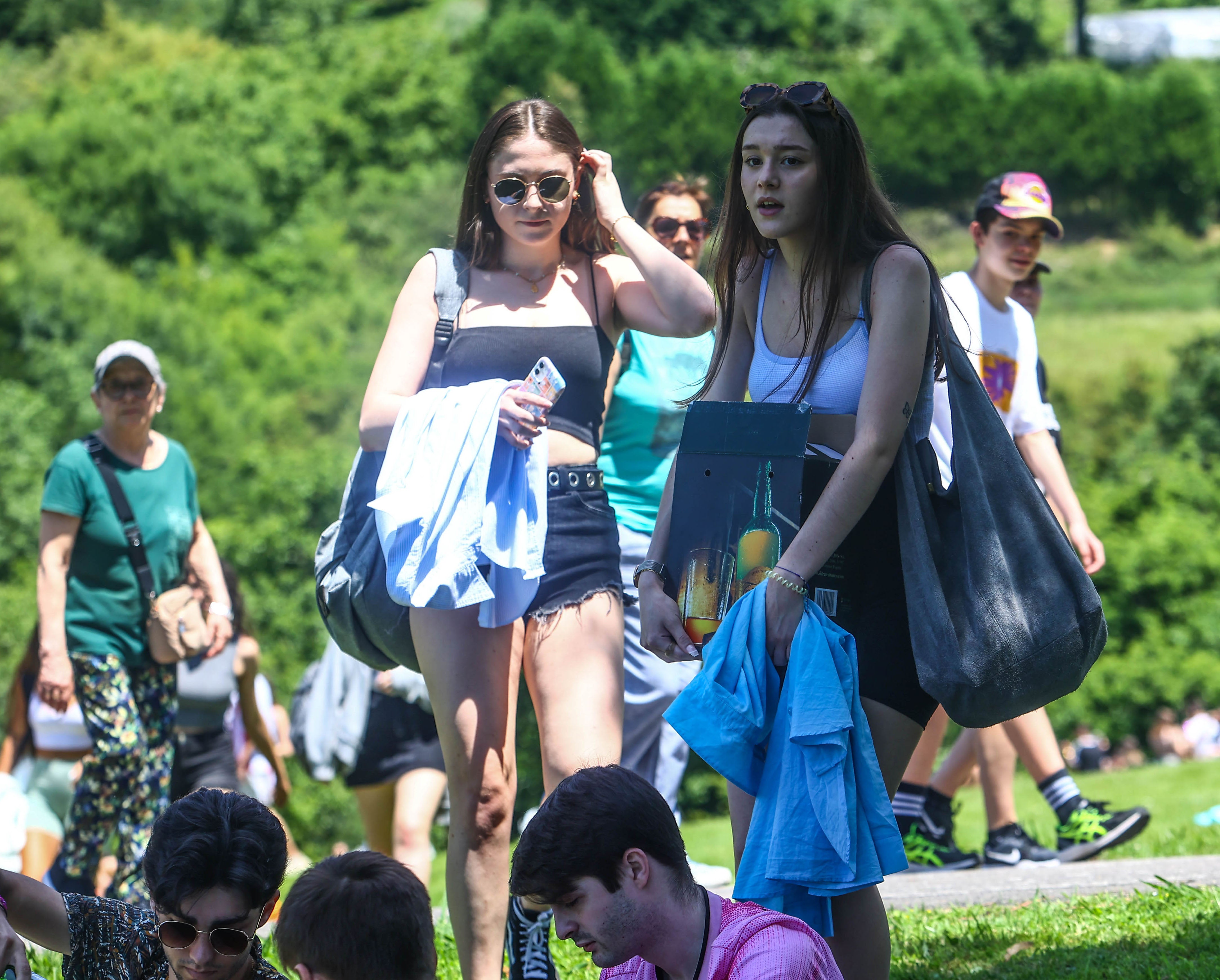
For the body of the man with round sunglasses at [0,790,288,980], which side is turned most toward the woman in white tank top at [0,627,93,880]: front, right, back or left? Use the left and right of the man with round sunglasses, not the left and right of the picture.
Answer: back

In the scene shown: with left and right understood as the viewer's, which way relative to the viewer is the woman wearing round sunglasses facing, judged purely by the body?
facing the viewer

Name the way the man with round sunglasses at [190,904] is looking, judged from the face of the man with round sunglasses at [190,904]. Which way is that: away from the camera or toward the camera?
toward the camera

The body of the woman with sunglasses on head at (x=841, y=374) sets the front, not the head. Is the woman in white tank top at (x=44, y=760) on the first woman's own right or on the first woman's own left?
on the first woman's own right

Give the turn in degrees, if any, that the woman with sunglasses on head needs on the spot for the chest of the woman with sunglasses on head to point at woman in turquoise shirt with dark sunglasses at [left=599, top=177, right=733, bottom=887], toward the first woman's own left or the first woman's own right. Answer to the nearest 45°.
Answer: approximately 135° to the first woman's own right

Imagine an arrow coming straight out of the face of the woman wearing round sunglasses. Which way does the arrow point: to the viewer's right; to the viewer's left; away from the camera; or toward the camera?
toward the camera

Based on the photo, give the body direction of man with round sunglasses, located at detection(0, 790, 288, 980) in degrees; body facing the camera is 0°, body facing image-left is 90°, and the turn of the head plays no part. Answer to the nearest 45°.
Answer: approximately 0°

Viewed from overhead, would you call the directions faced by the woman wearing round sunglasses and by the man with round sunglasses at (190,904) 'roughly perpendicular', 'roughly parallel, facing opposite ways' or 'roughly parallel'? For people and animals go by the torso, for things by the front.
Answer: roughly parallel

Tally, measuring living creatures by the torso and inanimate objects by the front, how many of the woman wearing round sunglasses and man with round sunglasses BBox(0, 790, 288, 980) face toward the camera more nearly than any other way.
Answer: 2

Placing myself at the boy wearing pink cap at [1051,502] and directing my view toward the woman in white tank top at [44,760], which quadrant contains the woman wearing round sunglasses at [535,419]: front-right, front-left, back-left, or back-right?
front-left

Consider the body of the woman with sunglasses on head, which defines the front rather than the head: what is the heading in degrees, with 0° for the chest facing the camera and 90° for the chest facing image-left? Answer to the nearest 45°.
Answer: approximately 45°

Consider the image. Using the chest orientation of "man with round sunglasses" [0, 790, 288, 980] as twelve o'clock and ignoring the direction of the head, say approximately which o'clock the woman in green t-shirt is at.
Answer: The woman in green t-shirt is roughly at 6 o'clock from the man with round sunglasses.

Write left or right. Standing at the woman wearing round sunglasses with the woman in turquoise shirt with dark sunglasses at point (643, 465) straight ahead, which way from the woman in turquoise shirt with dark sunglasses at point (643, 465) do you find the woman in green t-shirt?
left

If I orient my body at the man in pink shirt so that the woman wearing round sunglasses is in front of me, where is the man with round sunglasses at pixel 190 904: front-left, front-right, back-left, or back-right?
front-left

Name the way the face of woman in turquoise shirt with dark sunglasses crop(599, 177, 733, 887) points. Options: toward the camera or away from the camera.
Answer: toward the camera
